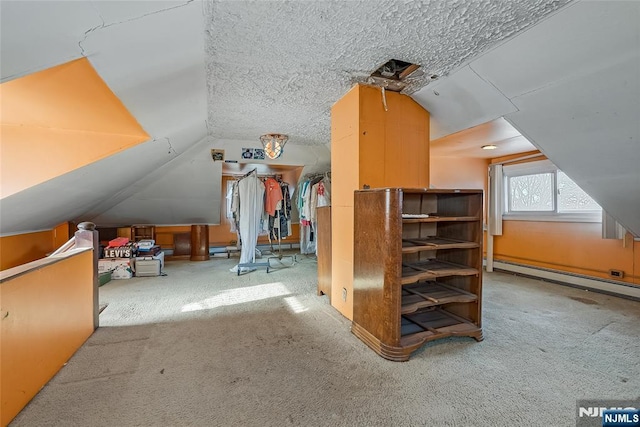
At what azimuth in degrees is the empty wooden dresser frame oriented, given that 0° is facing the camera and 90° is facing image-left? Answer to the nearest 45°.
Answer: approximately 315°

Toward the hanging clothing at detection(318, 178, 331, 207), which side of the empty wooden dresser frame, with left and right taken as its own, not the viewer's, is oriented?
back

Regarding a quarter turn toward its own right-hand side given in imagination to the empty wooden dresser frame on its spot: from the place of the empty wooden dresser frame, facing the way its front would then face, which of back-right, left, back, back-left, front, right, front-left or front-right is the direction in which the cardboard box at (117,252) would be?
front-right

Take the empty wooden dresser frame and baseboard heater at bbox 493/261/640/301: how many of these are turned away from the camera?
0

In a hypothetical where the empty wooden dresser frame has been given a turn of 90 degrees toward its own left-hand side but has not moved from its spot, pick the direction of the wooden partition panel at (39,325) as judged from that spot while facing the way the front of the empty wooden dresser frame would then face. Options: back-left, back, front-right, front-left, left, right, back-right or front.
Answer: back

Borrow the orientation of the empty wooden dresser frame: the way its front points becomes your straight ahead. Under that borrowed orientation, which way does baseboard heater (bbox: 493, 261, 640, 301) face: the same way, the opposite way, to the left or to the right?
to the right

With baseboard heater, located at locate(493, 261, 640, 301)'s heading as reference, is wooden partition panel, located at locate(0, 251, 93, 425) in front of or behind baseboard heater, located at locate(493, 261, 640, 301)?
in front

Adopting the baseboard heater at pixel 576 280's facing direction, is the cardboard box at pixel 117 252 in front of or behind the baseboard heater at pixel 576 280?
in front

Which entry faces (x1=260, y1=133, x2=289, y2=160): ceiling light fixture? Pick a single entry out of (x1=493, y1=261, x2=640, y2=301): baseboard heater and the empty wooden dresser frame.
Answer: the baseboard heater
